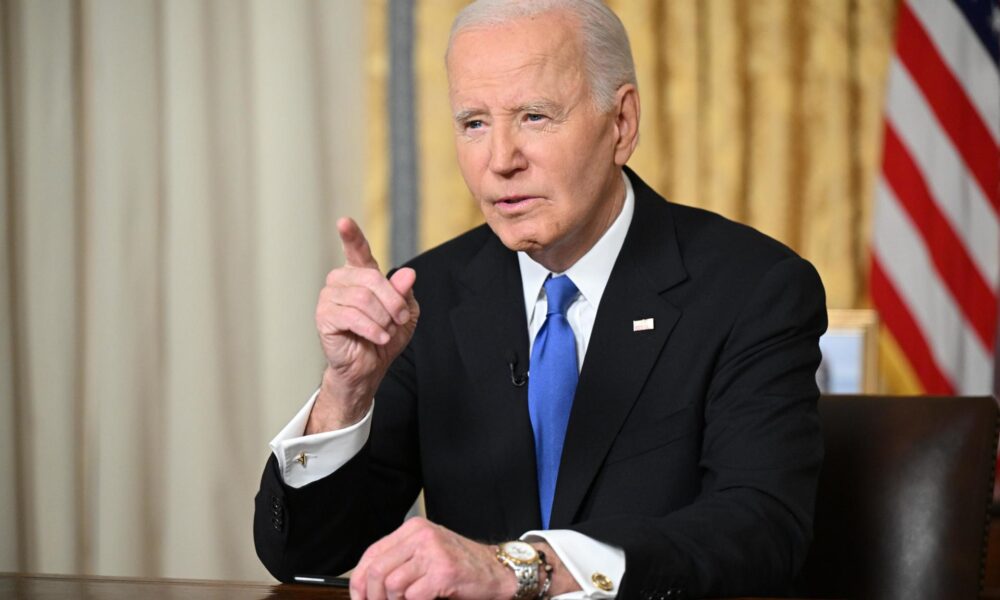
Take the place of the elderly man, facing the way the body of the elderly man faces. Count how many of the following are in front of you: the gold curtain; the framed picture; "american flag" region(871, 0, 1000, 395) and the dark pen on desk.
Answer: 1

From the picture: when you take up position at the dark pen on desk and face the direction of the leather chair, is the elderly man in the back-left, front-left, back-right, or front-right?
front-left

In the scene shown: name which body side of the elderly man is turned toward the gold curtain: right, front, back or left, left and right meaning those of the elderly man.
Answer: back

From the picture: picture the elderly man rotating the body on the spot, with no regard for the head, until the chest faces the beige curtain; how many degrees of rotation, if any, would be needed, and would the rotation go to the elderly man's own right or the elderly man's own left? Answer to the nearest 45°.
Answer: approximately 90° to the elderly man's own right

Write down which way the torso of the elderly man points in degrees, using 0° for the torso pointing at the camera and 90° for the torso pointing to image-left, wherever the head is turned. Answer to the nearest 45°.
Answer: approximately 45°

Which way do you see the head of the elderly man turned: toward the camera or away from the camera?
toward the camera

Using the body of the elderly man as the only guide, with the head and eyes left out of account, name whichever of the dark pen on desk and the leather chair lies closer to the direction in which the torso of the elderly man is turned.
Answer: the dark pen on desk

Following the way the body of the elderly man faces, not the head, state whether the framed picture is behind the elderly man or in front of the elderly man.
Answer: behind

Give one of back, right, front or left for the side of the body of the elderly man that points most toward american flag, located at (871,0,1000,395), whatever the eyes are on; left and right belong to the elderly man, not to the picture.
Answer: back

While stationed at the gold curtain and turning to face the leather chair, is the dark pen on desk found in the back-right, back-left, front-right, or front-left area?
front-right

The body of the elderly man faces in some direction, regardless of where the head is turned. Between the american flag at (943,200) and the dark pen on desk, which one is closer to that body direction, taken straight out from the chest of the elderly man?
the dark pen on desk

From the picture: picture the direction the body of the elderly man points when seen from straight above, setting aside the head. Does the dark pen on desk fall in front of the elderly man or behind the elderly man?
in front

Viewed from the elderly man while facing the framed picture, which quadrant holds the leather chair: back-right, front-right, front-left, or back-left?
front-right

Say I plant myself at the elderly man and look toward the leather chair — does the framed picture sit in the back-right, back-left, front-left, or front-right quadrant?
front-left
